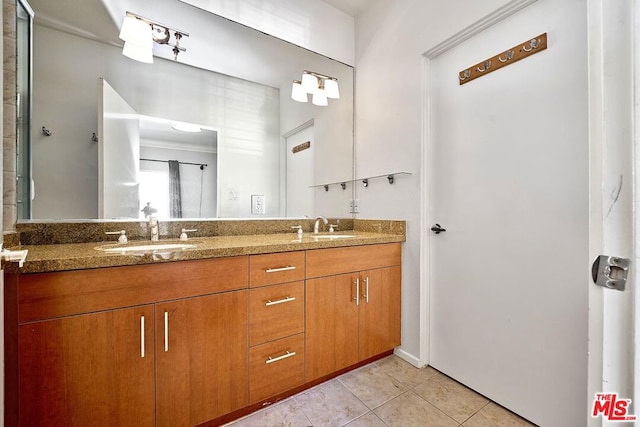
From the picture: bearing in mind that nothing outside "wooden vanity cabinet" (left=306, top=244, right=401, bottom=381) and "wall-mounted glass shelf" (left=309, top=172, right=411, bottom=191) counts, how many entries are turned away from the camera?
0

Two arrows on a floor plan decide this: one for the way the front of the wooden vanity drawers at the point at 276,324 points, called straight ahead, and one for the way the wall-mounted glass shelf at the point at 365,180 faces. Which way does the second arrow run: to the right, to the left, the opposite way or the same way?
to the right

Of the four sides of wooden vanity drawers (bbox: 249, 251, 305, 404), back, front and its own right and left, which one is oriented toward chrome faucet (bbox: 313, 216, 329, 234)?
left

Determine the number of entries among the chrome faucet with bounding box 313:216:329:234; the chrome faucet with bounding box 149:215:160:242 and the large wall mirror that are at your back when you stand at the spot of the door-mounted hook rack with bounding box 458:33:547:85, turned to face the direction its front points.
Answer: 0

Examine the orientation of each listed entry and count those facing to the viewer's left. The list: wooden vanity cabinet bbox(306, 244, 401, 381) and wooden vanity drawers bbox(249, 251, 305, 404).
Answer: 0

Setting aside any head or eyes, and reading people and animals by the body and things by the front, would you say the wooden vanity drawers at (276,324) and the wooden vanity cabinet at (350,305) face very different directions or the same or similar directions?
same or similar directions

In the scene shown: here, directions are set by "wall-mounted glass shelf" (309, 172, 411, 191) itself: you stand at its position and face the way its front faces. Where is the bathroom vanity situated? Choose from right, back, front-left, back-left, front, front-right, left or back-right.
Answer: front

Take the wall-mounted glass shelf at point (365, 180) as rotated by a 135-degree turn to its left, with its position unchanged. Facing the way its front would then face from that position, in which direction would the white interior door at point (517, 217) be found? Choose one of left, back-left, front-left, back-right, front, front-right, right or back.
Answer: front-right

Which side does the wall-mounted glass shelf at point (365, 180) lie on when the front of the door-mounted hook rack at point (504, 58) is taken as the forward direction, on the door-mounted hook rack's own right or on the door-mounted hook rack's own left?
on the door-mounted hook rack's own right

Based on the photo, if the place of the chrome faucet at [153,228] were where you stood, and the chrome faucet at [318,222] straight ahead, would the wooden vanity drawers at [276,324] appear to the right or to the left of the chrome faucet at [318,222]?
right

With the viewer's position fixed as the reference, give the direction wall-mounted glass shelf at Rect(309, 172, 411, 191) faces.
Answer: facing the viewer and to the left of the viewer

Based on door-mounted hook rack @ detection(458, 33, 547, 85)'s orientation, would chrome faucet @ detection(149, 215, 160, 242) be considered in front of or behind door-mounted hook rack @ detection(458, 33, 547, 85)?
in front

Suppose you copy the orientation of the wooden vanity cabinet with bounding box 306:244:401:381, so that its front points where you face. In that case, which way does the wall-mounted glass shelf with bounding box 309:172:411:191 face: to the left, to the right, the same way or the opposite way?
to the right
